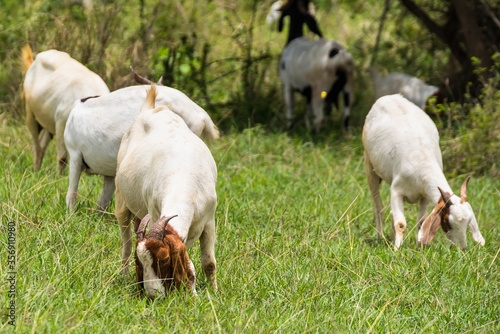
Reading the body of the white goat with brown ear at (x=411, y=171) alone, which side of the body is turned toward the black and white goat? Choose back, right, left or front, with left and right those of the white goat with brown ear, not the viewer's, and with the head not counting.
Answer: back

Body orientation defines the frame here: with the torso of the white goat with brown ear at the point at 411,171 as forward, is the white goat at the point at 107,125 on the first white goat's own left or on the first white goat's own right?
on the first white goat's own right

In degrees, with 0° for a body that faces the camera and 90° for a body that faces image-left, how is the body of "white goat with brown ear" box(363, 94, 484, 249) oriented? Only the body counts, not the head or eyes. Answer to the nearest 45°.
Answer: approximately 315°
